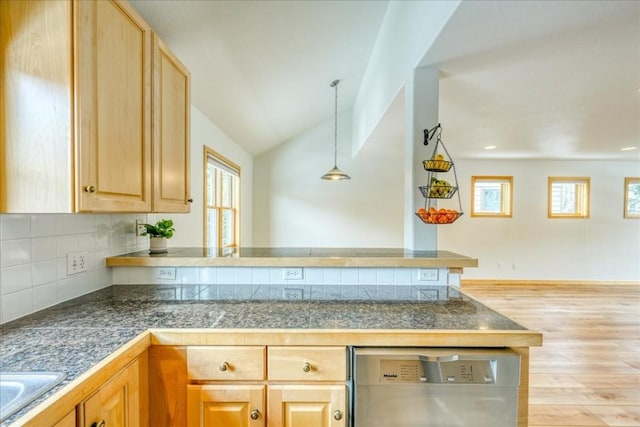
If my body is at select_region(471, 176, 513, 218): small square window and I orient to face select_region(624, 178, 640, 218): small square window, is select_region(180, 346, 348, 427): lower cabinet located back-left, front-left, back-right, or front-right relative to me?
back-right

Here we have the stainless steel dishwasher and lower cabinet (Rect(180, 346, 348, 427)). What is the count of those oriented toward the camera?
2

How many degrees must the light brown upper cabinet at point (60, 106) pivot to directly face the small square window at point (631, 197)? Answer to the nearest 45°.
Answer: approximately 45° to its left

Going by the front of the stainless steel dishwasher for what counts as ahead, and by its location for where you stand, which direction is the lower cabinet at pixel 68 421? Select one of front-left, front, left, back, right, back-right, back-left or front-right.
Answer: front-right

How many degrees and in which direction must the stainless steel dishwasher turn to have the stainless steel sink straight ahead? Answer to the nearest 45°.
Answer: approximately 45° to its right

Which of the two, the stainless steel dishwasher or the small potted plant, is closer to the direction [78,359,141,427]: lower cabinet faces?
the stainless steel dishwasher

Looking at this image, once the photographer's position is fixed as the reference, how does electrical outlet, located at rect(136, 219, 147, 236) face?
facing the viewer and to the right of the viewer

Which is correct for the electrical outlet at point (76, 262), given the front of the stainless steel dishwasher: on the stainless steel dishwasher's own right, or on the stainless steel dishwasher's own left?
on the stainless steel dishwasher's own right

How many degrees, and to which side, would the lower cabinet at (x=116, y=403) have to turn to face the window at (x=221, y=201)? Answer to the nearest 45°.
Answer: approximately 135° to its left
